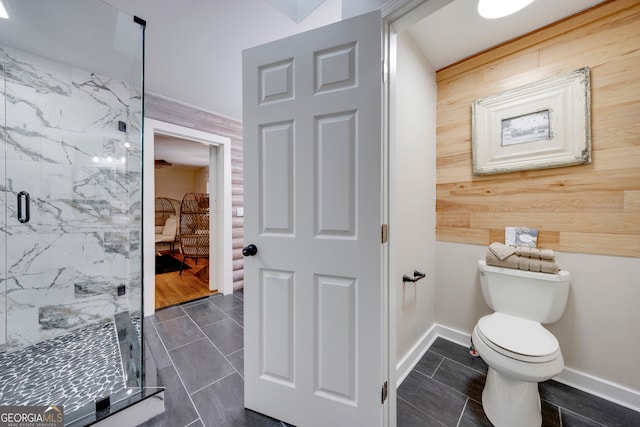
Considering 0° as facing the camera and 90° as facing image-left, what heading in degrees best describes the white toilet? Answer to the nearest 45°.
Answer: approximately 0°

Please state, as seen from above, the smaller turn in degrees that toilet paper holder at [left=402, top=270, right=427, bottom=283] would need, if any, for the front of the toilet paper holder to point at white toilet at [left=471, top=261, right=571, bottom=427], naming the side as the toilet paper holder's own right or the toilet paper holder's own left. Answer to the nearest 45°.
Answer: approximately 45° to the toilet paper holder's own left

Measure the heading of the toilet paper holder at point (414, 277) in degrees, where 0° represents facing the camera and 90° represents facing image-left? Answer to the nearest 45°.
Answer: approximately 315°

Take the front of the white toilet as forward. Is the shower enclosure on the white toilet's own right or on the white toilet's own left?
on the white toilet's own right
